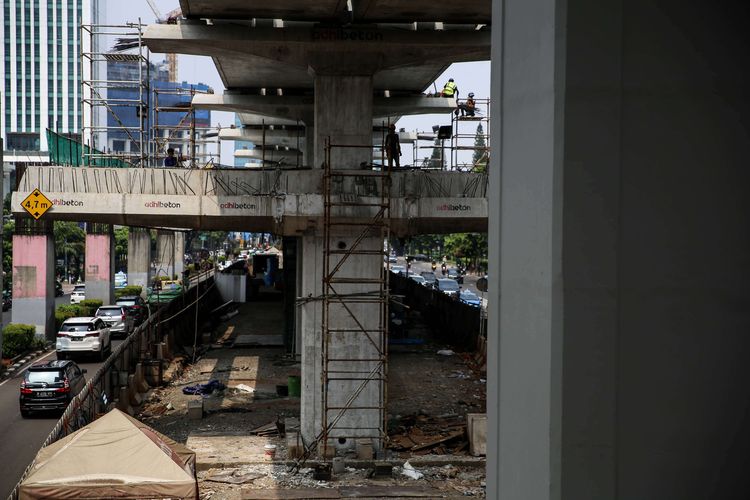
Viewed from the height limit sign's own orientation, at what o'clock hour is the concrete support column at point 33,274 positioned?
The concrete support column is roughly at 6 o'clock from the height limit sign.

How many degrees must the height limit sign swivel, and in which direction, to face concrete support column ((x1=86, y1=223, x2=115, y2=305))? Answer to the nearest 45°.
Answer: approximately 180°

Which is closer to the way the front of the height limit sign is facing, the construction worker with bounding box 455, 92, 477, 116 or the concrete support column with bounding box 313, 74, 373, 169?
the concrete support column

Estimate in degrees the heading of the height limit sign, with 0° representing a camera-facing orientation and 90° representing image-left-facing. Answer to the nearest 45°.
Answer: approximately 0°

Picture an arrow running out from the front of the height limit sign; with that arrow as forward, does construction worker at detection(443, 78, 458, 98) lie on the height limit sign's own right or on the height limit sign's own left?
on the height limit sign's own left

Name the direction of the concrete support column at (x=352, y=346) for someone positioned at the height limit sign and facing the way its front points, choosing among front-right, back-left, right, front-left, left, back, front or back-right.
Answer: front-left

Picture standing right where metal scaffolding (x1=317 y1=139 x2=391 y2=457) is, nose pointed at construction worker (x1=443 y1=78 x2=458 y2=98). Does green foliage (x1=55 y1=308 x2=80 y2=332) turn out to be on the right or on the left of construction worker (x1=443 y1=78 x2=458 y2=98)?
left

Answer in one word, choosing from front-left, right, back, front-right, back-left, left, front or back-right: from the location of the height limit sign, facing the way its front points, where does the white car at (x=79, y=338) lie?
back

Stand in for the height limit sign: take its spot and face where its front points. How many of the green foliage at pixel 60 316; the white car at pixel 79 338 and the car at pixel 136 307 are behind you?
3

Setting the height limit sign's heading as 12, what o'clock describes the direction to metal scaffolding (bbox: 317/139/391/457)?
The metal scaffolding is roughly at 10 o'clock from the height limit sign.

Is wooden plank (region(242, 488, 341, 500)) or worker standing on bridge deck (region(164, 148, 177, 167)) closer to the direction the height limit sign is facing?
the wooden plank

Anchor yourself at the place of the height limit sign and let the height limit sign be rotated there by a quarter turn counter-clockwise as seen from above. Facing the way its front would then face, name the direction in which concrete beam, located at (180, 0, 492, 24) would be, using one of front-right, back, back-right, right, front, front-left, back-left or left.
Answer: front-right

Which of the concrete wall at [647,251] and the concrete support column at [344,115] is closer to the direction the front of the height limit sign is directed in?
the concrete wall

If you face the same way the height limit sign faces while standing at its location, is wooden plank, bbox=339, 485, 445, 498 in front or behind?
in front

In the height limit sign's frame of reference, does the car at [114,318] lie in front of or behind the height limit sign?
behind
